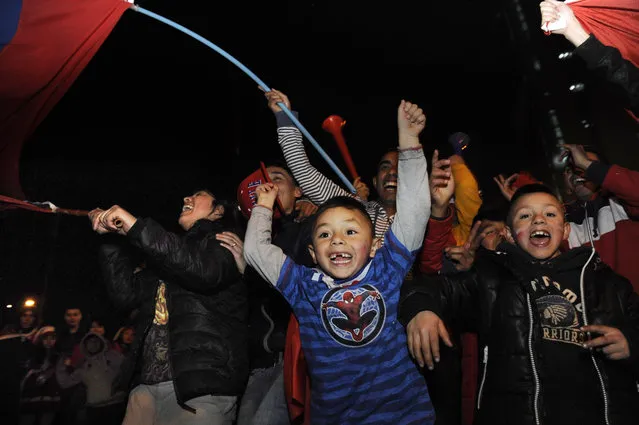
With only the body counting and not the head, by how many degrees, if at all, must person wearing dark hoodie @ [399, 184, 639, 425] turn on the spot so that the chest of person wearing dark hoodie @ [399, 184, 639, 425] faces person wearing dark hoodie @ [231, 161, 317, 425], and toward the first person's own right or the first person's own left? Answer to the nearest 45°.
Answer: approximately 90° to the first person's own right

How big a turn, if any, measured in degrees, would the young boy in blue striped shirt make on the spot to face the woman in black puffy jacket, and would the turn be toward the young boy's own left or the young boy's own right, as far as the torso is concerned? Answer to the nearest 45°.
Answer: approximately 90° to the young boy's own right

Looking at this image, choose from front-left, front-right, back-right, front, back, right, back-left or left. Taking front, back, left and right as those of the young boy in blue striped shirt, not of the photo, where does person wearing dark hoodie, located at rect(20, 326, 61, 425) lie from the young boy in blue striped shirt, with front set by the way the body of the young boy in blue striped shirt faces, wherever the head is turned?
back-right

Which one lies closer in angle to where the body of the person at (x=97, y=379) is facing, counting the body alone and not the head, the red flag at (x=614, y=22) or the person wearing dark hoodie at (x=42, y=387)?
the red flag

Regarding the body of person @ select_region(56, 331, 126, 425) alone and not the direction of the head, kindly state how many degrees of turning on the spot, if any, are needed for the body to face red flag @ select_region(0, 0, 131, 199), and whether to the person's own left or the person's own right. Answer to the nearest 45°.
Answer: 0° — they already face it

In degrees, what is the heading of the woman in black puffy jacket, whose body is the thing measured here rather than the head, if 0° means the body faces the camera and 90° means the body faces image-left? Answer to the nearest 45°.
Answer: approximately 45°

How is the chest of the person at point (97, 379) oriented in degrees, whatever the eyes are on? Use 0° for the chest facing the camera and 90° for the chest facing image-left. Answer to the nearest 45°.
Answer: approximately 0°

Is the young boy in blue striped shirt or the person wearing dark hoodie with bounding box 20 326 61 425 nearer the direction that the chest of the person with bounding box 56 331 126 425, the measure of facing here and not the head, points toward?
the young boy in blue striped shirt

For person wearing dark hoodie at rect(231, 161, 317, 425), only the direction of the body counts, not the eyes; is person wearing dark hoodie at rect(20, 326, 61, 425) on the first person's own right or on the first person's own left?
on the first person's own right

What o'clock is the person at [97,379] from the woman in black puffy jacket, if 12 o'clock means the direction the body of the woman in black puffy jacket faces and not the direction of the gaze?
The person is roughly at 4 o'clock from the woman in black puffy jacket.

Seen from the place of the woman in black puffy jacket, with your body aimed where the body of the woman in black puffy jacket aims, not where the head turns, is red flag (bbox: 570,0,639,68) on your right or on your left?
on your left

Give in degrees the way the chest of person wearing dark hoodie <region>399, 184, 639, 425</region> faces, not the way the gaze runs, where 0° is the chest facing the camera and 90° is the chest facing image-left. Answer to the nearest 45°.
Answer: approximately 0°

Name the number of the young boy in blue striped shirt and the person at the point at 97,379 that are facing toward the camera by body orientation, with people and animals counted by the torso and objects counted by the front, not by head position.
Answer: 2
